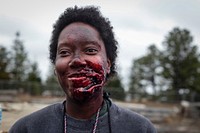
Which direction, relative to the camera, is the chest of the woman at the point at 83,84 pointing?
toward the camera

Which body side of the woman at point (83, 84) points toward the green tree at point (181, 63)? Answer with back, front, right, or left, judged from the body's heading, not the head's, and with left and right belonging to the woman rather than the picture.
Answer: back

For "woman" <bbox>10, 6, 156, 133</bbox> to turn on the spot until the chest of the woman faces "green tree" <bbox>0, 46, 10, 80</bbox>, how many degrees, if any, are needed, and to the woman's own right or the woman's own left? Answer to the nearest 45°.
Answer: approximately 180°

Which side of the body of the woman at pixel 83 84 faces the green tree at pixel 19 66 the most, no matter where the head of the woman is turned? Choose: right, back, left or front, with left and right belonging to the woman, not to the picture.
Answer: back

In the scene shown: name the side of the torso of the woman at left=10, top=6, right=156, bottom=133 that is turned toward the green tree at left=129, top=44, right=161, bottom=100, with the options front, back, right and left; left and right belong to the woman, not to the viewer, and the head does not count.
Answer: back
